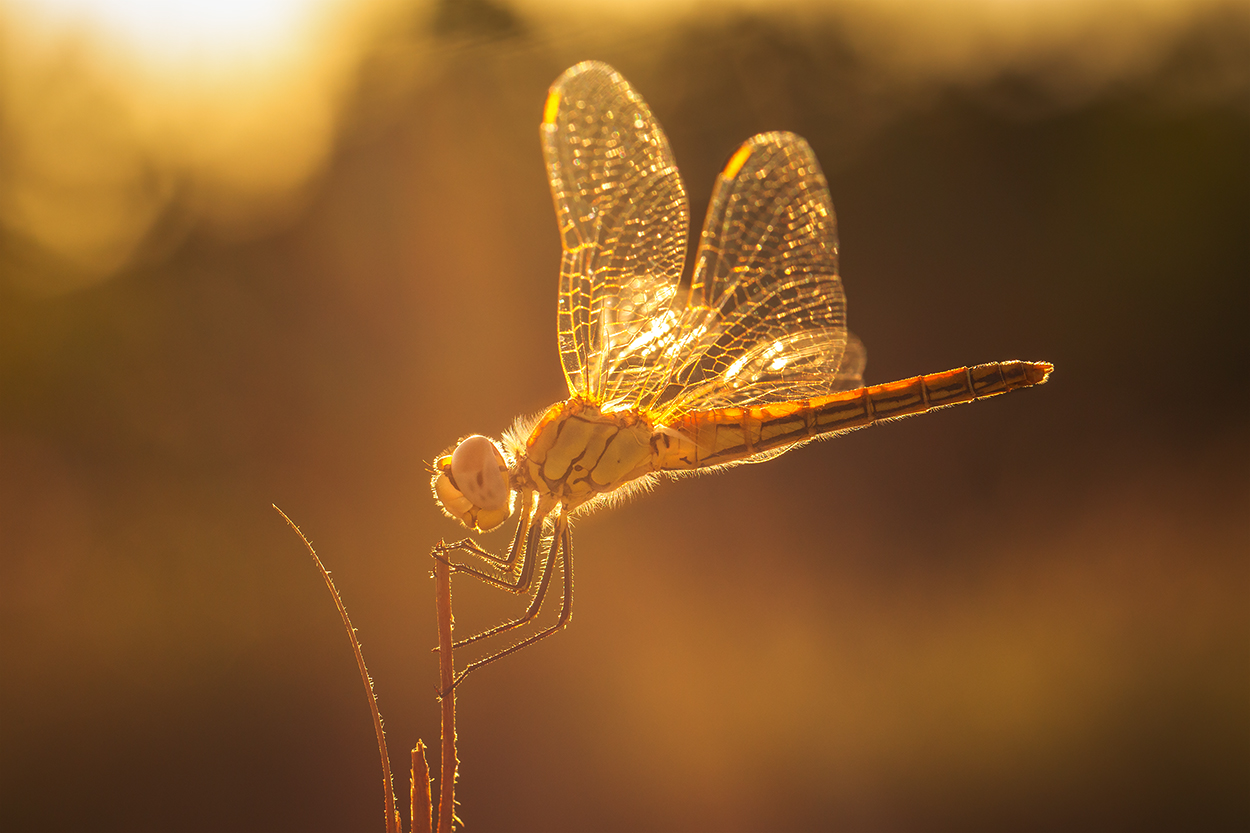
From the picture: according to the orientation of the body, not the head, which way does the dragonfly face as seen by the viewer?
to the viewer's left
